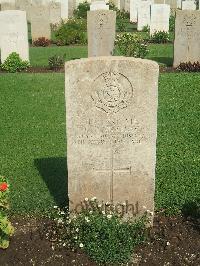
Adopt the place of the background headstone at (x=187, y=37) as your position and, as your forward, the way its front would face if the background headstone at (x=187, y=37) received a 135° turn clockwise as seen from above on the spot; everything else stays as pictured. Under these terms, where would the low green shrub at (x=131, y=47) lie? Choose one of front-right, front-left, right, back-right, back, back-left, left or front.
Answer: front-left

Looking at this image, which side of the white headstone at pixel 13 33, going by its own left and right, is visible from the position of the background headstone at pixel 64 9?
back

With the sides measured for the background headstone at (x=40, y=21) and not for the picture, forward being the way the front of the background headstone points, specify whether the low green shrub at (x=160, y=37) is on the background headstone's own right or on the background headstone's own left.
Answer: on the background headstone's own left

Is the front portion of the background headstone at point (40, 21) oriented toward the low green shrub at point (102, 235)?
yes

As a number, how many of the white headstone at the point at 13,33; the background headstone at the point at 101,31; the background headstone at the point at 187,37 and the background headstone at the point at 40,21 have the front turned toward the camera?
4

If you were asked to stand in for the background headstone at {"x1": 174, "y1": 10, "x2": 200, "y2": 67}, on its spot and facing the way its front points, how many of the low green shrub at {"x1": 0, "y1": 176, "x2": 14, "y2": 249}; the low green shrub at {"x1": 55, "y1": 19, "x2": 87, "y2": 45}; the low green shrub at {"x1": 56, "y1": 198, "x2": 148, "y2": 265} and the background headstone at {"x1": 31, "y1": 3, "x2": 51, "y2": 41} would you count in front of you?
2

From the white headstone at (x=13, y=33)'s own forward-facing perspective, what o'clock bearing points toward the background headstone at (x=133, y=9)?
The background headstone is roughly at 7 o'clock from the white headstone.

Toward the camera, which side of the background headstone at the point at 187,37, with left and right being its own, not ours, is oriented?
front

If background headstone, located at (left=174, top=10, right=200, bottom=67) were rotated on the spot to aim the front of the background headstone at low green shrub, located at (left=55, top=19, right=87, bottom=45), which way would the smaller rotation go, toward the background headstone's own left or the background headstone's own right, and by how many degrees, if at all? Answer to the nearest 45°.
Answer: approximately 135° to the background headstone's own right

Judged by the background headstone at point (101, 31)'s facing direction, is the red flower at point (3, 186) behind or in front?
in front

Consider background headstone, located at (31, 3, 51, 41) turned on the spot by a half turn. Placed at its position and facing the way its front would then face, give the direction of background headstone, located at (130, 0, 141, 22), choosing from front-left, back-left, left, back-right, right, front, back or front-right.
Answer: front-right

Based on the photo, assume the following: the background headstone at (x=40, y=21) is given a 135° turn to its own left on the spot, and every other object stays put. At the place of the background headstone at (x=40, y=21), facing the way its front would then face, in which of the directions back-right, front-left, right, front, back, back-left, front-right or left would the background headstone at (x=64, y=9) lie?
front-left

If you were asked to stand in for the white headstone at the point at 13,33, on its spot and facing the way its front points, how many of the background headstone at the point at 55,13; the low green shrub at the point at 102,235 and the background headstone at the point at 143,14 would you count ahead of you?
1

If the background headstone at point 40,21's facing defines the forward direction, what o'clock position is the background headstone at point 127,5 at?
the background headstone at point 127,5 is roughly at 7 o'clock from the background headstone at point 40,21.

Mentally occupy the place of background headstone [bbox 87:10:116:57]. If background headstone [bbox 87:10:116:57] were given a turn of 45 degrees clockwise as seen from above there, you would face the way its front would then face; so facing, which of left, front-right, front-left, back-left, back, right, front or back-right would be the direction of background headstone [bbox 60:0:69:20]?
back-right

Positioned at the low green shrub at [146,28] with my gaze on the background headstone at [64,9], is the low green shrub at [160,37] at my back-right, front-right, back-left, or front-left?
back-left

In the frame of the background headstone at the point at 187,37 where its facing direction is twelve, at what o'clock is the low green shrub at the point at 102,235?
The low green shrub is roughly at 12 o'clock from the background headstone.

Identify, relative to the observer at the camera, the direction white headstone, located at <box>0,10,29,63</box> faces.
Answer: facing the viewer
